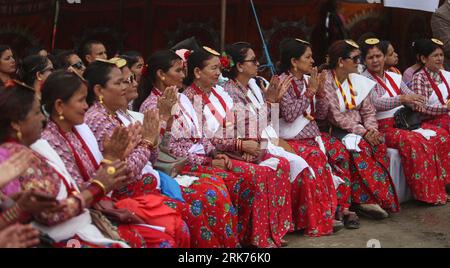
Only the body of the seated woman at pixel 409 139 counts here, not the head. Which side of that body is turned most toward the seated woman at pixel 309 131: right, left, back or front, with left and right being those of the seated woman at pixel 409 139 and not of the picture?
right

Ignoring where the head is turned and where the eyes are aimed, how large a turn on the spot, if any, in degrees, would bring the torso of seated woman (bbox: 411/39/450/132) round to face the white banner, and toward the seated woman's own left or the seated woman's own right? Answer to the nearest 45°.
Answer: approximately 135° to the seated woman's own left

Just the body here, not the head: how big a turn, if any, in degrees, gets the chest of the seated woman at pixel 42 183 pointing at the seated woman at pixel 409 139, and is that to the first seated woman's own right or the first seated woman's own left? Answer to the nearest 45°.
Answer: approximately 45° to the first seated woman's own left

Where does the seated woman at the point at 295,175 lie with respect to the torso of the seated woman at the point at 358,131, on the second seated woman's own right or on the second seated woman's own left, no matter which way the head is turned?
on the second seated woman's own right

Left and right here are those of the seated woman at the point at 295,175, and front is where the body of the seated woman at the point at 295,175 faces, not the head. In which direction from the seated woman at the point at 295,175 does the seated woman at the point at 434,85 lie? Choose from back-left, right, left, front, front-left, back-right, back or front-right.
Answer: left

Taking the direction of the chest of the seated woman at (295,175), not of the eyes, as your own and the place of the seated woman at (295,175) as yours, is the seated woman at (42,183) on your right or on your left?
on your right
